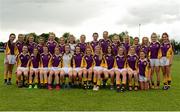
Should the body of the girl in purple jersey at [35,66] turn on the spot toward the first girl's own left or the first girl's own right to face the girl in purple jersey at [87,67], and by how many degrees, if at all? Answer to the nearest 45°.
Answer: approximately 90° to the first girl's own left

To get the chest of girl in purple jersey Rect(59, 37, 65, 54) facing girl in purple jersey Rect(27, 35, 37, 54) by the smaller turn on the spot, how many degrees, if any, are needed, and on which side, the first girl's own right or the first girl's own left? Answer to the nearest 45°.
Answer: approximately 90° to the first girl's own right

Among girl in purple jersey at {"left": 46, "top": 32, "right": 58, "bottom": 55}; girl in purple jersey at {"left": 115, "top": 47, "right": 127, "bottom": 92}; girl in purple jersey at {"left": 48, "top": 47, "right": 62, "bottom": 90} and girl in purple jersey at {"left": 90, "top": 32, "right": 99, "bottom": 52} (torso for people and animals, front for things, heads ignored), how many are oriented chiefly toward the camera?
4

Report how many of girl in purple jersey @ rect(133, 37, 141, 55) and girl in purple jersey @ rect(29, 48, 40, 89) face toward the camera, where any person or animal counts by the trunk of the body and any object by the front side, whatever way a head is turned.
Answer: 2

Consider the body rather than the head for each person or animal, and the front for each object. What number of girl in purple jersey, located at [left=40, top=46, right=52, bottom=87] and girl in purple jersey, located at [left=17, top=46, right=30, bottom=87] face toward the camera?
2

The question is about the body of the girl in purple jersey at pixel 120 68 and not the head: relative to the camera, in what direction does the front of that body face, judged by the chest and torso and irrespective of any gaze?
toward the camera

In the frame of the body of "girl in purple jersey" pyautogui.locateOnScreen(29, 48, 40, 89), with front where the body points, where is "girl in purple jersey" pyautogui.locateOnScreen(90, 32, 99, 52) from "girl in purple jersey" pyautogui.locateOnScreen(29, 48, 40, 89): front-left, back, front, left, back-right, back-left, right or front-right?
left

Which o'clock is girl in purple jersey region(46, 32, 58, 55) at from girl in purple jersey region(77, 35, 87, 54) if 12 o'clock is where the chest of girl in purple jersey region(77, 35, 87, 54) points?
girl in purple jersey region(46, 32, 58, 55) is roughly at 3 o'clock from girl in purple jersey region(77, 35, 87, 54).

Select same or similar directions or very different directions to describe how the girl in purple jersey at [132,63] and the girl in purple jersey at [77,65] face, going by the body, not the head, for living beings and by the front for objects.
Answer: same or similar directions

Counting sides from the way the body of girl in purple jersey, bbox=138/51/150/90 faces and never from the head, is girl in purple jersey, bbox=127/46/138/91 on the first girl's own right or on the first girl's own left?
on the first girl's own right

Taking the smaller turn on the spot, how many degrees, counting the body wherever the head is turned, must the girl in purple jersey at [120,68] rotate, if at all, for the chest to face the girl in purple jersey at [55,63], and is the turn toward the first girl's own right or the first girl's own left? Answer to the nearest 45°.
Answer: approximately 90° to the first girl's own right

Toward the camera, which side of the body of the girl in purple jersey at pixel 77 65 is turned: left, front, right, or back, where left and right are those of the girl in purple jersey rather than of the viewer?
front

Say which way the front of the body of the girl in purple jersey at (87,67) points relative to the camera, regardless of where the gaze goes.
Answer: toward the camera

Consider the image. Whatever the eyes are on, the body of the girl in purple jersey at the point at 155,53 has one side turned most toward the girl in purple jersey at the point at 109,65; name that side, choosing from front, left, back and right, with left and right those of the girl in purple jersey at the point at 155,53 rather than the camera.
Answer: right

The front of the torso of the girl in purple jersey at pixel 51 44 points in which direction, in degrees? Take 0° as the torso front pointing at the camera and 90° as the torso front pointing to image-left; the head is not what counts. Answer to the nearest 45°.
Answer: approximately 0°

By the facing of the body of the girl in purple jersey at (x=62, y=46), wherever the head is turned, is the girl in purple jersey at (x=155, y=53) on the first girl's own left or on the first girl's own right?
on the first girl's own left
